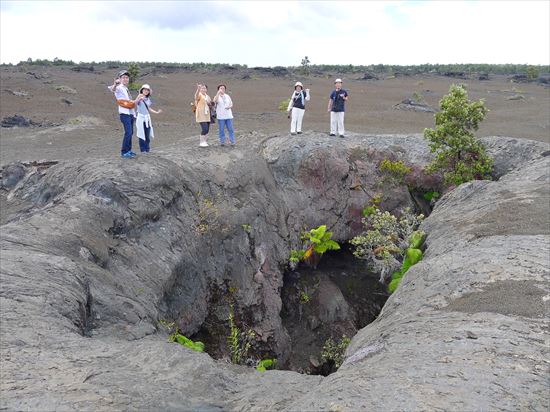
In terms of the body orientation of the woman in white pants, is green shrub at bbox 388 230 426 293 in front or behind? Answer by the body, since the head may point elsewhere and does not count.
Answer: in front

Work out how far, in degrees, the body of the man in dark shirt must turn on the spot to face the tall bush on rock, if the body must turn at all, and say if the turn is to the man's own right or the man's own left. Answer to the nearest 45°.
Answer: approximately 90° to the man's own left

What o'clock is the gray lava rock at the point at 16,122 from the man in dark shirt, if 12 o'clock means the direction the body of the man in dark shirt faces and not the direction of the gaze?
The gray lava rock is roughly at 4 o'clock from the man in dark shirt.

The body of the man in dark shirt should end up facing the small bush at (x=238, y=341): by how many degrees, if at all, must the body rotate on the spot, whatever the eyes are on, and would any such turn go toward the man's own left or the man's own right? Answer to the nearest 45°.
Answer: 0° — they already face it

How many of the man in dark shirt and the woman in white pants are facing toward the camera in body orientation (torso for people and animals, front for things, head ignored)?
2

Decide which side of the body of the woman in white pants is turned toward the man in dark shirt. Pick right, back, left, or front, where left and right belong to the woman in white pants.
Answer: left

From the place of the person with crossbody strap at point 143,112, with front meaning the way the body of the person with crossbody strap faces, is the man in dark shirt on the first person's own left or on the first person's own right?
on the first person's own left

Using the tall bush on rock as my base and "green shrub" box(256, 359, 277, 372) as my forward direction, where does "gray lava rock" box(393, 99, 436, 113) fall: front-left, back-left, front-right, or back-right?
back-right

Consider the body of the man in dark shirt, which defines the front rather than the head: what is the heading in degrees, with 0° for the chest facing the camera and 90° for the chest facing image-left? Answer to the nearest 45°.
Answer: approximately 0°
